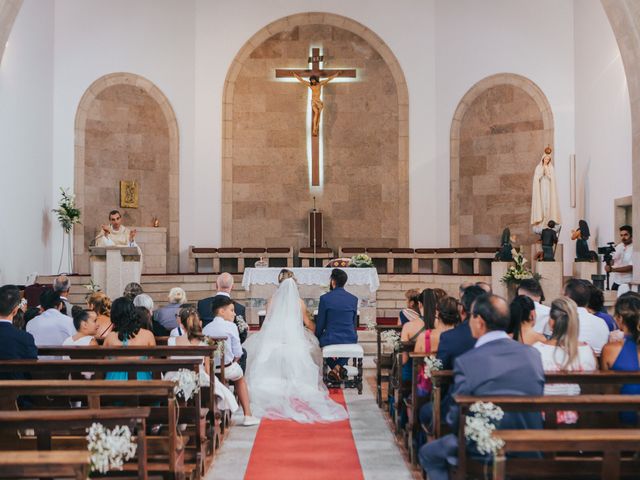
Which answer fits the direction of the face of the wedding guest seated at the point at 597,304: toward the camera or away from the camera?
away from the camera

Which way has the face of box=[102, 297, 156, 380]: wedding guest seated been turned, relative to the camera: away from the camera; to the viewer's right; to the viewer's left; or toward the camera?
away from the camera

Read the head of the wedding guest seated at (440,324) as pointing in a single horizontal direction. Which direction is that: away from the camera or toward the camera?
away from the camera

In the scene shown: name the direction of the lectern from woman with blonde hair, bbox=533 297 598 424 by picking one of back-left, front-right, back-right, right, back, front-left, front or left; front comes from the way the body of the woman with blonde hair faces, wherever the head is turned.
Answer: front-left

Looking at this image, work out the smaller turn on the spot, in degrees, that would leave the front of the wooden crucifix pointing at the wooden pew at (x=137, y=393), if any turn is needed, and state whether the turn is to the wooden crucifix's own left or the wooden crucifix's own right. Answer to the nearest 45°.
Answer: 0° — it already faces it

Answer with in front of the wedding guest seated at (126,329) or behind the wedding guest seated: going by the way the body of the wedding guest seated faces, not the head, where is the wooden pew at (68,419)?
behind

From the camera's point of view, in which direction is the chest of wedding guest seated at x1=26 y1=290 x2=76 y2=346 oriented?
away from the camera

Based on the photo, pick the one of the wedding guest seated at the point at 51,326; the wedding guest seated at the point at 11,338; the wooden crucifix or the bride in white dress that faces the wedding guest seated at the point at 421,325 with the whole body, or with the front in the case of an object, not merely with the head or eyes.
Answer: the wooden crucifix

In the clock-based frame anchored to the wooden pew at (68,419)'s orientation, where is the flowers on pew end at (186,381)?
The flowers on pew end is roughly at 1 o'clock from the wooden pew.

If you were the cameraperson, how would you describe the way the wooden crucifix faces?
facing the viewer

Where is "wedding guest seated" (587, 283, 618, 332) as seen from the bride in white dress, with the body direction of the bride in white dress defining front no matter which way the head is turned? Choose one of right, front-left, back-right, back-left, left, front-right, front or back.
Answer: back-right

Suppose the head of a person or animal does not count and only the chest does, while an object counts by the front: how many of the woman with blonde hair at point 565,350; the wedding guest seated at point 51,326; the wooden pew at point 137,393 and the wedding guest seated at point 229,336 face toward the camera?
0

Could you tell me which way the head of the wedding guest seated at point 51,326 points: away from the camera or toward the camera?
away from the camera

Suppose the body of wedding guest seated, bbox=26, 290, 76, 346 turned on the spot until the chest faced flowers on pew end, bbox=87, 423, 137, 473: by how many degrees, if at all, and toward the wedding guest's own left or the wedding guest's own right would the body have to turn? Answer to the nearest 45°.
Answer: approximately 180°

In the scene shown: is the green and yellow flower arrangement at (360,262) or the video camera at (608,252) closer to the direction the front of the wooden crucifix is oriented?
the green and yellow flower arrangement

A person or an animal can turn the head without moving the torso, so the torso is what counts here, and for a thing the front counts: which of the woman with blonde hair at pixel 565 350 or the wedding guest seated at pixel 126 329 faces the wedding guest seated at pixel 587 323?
the woman with blonde hair

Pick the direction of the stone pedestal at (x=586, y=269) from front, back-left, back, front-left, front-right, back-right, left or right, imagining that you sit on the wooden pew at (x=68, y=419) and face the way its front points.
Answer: front-right

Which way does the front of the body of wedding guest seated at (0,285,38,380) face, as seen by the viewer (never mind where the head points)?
away from the camera
